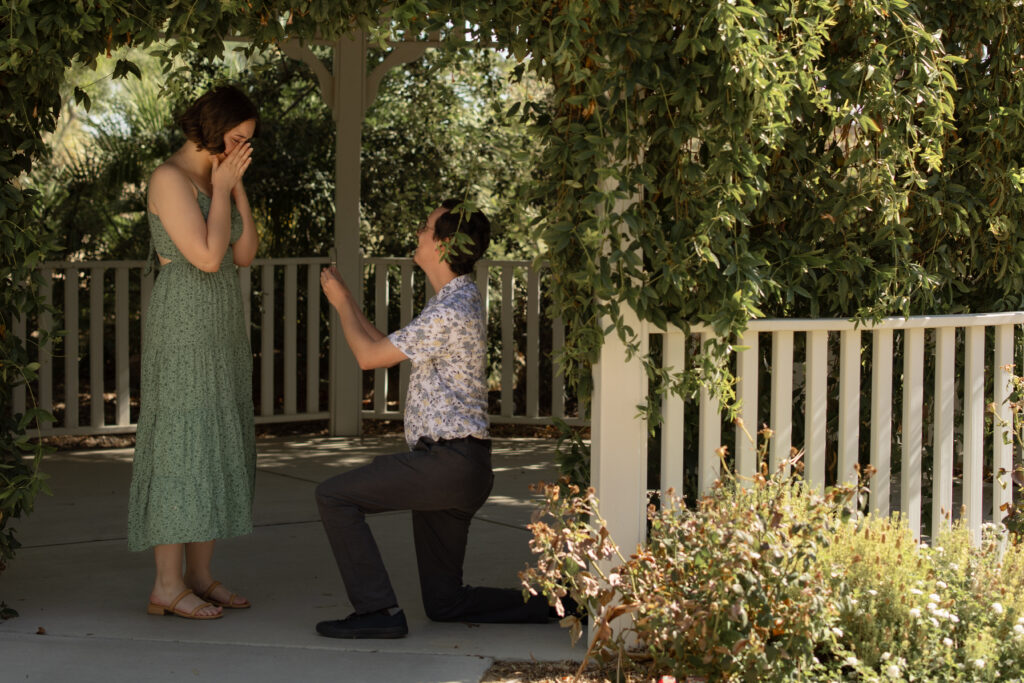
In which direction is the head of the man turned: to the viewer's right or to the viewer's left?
to the viewer's left

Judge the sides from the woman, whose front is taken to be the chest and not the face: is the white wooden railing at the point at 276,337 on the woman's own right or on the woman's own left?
on the woman's own left

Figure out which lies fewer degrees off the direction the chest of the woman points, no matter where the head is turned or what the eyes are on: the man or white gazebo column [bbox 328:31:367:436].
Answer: the man

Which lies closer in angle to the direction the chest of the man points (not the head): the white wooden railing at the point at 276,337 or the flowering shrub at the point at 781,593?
the white wooden railing

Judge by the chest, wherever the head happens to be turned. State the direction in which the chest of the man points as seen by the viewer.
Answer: to the viewer's left

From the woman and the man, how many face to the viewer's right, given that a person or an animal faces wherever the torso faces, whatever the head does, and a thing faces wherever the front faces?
1

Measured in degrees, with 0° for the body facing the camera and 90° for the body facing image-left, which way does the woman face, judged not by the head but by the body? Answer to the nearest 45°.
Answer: approximately 270°

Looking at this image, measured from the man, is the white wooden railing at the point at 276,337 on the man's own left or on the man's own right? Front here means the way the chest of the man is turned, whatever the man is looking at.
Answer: on the man's own right

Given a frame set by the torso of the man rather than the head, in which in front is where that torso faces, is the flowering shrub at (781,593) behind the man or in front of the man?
behind

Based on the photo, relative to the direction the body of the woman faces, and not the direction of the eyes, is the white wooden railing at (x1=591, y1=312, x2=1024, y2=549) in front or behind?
in front

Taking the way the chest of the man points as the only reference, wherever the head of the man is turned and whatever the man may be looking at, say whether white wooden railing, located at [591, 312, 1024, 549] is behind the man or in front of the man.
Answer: behind

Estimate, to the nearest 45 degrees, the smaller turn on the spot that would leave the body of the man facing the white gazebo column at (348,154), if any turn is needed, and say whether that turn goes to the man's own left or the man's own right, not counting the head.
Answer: approximately 90° to the man's own right

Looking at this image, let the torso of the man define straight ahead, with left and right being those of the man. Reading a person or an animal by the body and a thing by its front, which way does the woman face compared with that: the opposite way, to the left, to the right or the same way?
the opposite way

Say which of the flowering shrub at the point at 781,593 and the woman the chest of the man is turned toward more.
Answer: the woman
